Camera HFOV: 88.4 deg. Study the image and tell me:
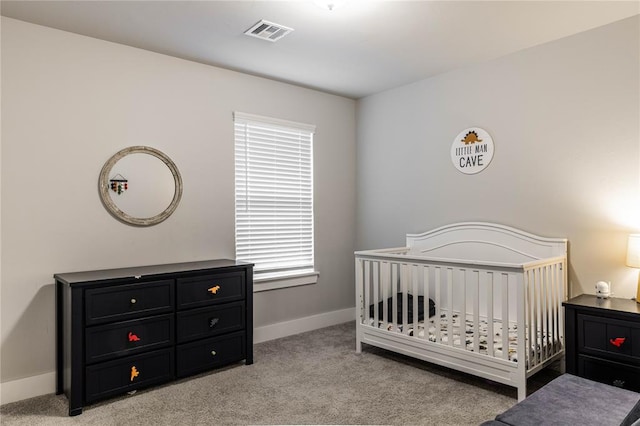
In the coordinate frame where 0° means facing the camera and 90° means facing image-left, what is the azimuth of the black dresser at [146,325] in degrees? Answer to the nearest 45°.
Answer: approximately 315°

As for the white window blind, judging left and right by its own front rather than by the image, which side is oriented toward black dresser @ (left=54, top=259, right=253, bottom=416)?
right

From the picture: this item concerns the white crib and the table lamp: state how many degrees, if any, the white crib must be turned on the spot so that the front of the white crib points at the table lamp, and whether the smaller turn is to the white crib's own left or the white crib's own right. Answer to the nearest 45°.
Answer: approximately 135° to the white crib's own left

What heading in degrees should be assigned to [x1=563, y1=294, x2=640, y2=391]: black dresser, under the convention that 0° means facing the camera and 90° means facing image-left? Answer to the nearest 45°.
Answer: approximately 45°
